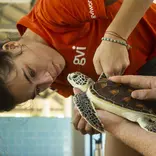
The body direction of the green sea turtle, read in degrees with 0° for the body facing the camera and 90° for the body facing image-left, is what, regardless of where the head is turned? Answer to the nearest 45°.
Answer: approximately 90°
